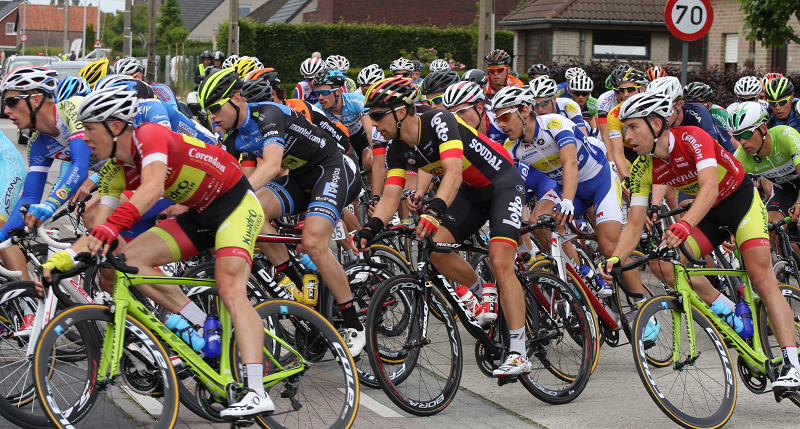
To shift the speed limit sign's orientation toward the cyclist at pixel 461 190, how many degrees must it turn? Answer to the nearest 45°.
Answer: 0° — it already faces them

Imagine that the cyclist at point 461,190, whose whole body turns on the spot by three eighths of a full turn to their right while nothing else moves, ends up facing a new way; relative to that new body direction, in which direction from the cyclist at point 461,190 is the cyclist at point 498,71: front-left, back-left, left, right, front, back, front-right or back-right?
front

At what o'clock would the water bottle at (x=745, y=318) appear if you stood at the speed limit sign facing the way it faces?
The water bottle is roughly at 12 o'clock from the speed limit sign.

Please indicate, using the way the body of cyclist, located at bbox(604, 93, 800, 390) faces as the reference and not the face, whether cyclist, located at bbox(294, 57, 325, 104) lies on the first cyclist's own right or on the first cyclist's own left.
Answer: on the first cyclist's own right

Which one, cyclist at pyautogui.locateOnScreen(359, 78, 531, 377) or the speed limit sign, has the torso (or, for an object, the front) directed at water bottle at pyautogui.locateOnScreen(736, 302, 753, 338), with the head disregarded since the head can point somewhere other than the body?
the speed limit sign

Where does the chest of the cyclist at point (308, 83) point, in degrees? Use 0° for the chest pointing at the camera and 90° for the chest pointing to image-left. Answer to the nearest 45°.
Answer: approximately 45°

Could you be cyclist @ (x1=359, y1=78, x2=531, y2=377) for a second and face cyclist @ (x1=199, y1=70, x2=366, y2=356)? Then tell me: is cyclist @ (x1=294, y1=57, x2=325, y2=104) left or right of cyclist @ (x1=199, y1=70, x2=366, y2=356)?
right

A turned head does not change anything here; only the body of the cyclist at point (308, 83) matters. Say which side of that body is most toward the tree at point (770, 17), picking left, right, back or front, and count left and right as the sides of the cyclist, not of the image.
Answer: back
